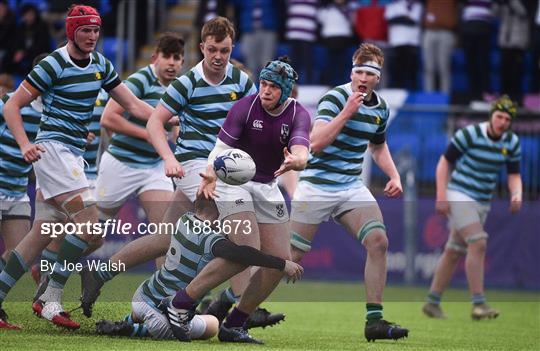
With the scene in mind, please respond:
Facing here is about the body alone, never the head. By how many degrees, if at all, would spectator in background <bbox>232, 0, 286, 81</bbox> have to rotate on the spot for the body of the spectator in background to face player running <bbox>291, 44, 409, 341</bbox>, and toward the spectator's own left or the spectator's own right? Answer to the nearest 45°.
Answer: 0° — they already face them

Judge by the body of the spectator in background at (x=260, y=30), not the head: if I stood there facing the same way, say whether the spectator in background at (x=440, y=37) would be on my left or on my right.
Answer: on my left

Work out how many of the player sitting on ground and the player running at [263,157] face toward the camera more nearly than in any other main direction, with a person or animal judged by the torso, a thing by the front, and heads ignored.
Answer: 1

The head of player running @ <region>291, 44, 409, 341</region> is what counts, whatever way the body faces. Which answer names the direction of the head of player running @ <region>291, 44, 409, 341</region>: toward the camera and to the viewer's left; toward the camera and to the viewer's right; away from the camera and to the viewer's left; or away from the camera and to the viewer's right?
toward the camera and to the viewer's left

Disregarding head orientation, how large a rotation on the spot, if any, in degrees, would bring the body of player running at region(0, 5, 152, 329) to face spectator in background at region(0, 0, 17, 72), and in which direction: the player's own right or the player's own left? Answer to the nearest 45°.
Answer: approximately 135° to the player's own left

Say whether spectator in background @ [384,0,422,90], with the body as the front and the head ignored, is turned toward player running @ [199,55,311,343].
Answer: yes

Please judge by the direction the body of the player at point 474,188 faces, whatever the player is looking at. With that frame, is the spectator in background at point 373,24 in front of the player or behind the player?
behind

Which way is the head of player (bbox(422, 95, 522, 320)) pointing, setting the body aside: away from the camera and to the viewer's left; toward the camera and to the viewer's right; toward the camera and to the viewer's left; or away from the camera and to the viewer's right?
toward the camera and to the viewer's left

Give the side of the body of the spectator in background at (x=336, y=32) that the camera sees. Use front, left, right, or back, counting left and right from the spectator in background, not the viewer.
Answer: front

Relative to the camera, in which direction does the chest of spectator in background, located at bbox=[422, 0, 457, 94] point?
toward the camera

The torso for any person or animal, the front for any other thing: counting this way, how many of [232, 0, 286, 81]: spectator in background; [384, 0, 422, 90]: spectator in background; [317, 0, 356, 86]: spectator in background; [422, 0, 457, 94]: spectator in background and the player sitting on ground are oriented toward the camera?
4
